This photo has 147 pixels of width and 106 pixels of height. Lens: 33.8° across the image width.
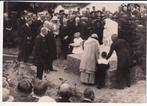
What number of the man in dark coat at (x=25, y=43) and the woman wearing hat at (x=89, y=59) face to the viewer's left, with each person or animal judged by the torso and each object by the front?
0

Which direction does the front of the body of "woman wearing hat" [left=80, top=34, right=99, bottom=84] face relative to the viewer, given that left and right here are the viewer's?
facing away from the viewer and to the right of the viewer

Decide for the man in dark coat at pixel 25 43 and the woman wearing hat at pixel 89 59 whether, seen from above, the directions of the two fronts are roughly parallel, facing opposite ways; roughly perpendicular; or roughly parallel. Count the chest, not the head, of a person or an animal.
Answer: roughly perpendicular

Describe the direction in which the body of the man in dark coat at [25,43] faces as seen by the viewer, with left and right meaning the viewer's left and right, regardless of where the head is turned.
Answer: facing the viewer and to the right of the viewer
